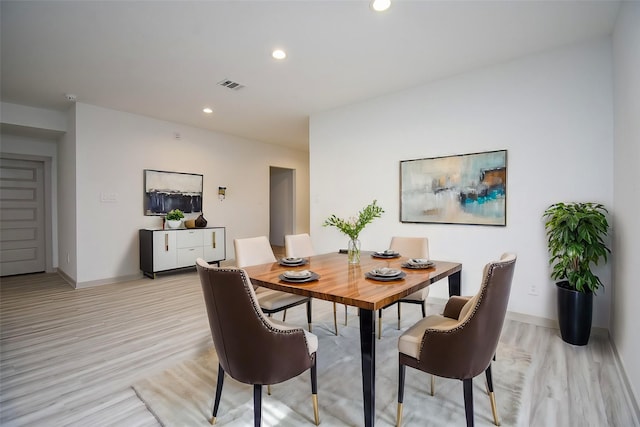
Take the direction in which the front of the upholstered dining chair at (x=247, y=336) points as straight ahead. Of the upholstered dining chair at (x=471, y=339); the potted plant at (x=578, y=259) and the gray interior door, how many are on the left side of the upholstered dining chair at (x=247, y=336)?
1

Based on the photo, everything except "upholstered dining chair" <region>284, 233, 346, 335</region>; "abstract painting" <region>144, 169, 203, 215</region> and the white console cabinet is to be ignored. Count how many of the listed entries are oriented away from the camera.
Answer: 0

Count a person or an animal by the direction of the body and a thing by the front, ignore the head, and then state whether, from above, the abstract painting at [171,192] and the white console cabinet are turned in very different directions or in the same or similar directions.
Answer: same or similar directions

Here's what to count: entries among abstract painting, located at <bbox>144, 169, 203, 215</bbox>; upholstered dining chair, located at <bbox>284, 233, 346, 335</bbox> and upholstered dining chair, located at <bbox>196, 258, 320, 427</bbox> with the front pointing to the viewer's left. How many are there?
0

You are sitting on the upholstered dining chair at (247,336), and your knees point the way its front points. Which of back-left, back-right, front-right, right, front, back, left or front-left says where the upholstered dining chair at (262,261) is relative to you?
front-left

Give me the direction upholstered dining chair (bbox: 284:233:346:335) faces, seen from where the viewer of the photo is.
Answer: facing the viewer and to the right of the viewer

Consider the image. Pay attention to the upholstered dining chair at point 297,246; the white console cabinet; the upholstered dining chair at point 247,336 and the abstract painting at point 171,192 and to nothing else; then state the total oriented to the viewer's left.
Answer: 0

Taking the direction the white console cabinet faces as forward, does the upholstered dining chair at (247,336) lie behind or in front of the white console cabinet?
in front

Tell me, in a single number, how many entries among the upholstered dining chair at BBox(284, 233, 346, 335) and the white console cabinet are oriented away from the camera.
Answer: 0

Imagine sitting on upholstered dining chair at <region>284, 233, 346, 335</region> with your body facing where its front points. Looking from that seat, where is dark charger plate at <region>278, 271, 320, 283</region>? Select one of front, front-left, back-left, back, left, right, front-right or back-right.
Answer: front-right

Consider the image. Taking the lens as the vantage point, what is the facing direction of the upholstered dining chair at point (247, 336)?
facing away from the viewer and to the right of the viewer

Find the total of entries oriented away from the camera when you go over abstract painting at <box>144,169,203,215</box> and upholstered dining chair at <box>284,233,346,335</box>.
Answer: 0

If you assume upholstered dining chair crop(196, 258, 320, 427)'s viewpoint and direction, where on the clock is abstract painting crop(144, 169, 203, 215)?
The abstract painting is roughly at 10 o'clock from the upholstered dining chair.

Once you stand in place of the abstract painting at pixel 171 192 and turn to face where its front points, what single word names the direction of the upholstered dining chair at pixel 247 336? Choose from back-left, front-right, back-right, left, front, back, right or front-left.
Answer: front-right

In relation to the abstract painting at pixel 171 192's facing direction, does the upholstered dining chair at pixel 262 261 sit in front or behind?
in front
